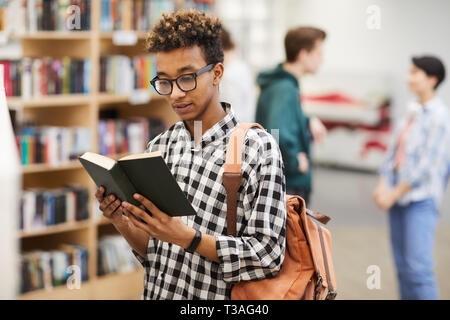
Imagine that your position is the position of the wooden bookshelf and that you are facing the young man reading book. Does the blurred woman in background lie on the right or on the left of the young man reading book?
left

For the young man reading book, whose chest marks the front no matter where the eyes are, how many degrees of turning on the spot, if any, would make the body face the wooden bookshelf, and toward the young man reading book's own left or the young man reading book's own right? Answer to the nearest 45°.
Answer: approximately 135° to the young man reading book's own right

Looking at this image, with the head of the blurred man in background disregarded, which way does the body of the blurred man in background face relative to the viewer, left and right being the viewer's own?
facing to the right of the viewer
